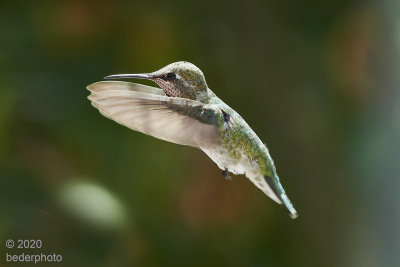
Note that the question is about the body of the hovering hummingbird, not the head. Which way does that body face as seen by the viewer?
to the viewer's left
